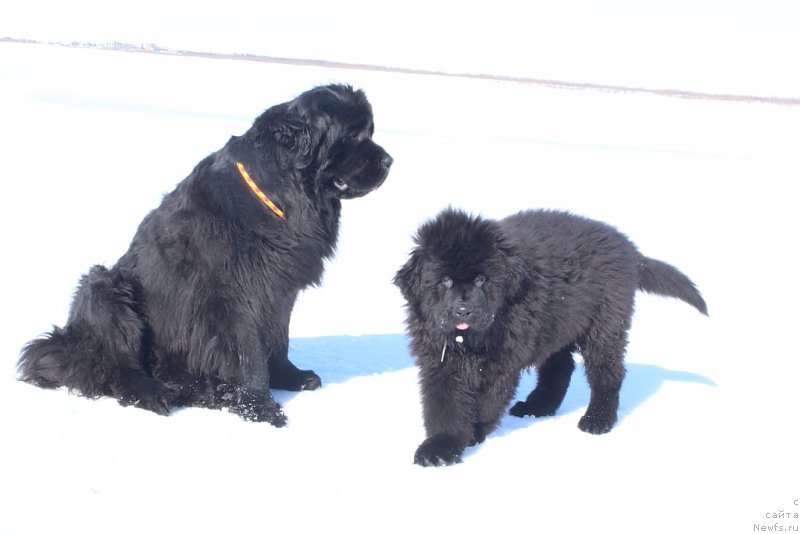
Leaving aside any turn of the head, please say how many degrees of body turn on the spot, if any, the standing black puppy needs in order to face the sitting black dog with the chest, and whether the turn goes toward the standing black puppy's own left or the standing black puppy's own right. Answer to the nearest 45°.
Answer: approximately 45° to the standing black puppy's own right

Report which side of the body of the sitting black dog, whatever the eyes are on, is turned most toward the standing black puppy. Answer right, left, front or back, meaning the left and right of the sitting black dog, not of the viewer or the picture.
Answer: front

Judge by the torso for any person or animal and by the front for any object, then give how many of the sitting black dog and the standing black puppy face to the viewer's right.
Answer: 1

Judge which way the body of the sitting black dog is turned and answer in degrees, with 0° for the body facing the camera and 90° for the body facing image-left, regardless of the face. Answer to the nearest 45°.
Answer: approximately 270°

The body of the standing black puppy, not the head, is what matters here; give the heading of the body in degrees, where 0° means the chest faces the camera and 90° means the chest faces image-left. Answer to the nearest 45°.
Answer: approximately 45°

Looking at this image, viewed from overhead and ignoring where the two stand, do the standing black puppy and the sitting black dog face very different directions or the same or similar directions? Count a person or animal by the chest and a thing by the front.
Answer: very different directions
